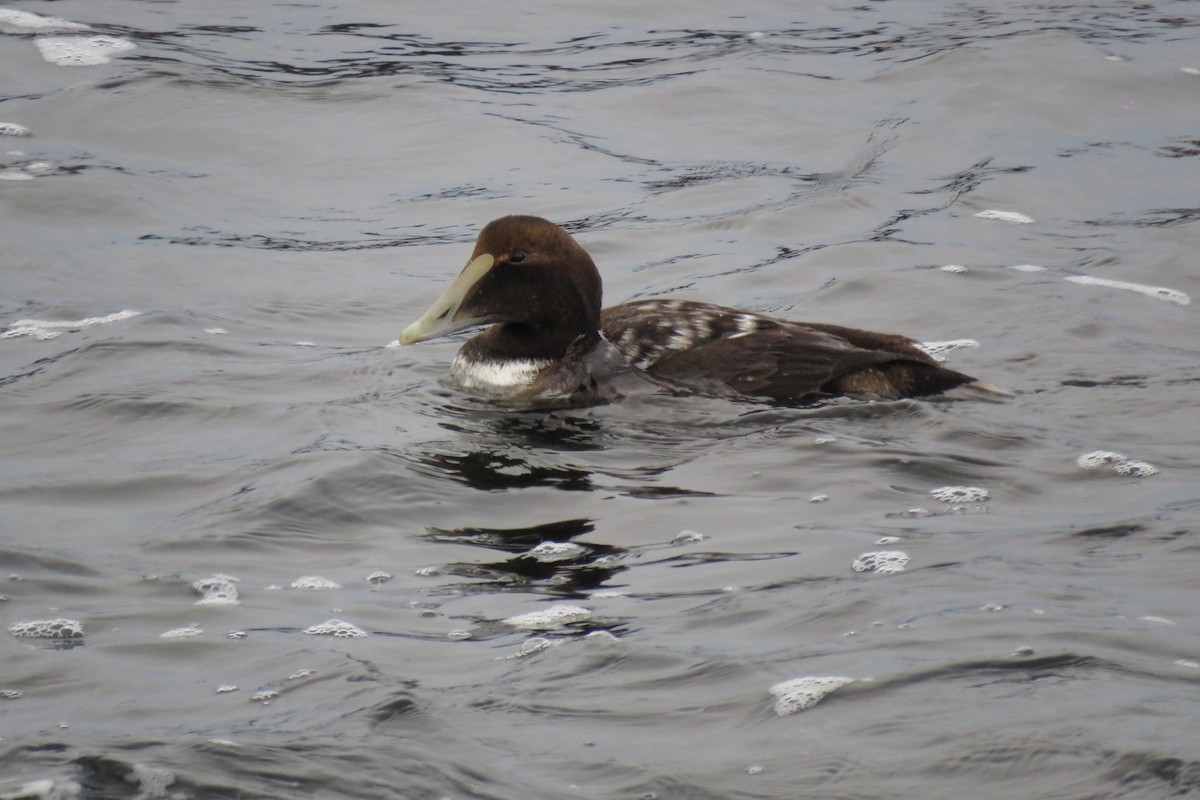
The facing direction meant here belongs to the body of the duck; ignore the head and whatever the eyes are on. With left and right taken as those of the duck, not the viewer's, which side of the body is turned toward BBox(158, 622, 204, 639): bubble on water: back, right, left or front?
left

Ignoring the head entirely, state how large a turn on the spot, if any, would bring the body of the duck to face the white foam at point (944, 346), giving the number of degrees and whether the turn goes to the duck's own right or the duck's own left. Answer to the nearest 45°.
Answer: approximately 135° to the duck's own right

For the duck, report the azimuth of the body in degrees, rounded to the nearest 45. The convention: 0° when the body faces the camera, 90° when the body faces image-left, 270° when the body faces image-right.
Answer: approximately 90°

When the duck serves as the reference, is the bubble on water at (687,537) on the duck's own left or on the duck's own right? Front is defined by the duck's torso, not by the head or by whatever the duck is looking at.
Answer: on the duck's own left

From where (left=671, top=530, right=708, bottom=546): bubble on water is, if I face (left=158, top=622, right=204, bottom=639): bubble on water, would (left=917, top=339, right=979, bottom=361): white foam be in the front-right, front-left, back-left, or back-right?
back-right

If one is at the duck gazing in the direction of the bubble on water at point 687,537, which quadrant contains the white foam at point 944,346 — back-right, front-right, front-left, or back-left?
back-left

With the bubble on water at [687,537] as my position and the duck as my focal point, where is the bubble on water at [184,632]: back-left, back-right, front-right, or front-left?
back-left
